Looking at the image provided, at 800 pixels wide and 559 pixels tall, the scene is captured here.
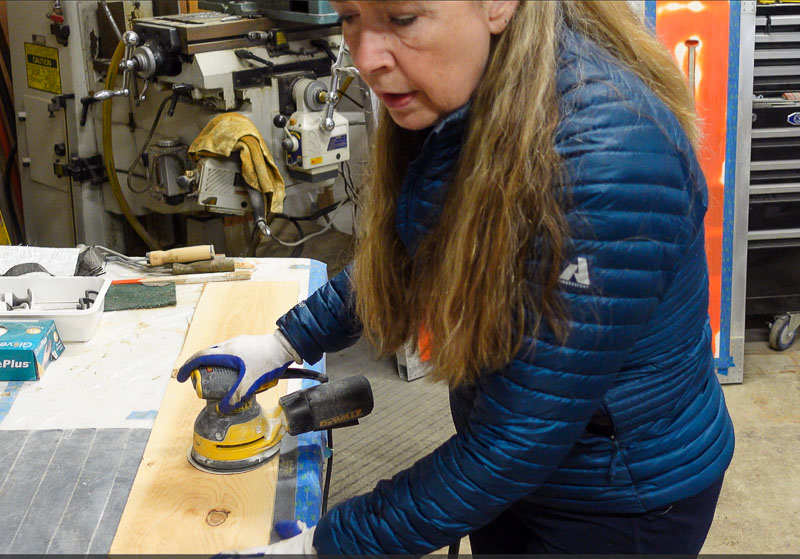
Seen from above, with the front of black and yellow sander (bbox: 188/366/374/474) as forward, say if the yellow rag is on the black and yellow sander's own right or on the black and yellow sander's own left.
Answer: on the black and yellow sander's own right

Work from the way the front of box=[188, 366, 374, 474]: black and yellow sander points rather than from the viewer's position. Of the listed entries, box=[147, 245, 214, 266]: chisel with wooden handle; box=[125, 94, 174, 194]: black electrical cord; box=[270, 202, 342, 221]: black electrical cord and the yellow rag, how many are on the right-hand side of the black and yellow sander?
4

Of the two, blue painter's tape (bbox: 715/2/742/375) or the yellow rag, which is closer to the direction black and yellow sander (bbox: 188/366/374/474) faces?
the yellow rag

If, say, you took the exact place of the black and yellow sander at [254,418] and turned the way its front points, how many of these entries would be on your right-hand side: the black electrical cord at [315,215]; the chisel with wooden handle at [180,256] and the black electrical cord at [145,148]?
3

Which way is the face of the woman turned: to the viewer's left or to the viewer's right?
to the viewer's left

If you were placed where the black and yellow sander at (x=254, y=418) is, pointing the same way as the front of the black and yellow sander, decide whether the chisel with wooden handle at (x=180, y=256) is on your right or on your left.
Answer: on your right

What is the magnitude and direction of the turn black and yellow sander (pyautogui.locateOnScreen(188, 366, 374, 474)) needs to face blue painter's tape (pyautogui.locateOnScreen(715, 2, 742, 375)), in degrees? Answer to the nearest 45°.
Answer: approximately 135° to its right

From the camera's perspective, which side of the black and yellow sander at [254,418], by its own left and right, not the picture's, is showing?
left

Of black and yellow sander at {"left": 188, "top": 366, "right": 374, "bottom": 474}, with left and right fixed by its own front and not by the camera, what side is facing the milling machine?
right

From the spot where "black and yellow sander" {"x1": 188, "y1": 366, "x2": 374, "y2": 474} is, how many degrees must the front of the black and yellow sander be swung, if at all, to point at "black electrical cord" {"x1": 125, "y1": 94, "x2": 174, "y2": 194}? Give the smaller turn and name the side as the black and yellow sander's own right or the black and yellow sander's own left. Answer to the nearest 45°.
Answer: approximately 90° to the black and yellow sander's own right

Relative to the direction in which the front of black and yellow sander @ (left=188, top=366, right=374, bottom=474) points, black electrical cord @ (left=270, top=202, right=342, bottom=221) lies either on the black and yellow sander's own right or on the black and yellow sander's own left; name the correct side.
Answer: on the black and yellow sander's own right
